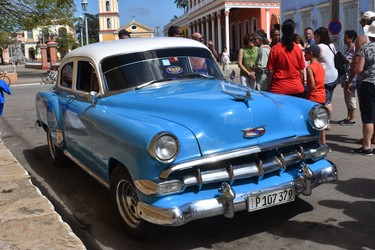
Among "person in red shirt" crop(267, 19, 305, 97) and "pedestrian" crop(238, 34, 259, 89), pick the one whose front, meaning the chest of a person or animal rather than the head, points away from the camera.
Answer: the person in red shirt

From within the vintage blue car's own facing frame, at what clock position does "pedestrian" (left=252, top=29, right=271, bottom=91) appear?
The pedestrian is roughly at 8 o'clock from the vintage blue car.

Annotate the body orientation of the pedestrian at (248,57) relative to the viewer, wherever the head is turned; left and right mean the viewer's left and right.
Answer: facing the viewer and to the right of the viewer

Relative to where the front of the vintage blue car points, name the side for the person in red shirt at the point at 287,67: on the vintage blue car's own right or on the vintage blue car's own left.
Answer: on the vintage blue car's own left

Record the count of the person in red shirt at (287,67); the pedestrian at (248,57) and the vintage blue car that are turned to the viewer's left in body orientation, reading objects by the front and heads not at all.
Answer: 0

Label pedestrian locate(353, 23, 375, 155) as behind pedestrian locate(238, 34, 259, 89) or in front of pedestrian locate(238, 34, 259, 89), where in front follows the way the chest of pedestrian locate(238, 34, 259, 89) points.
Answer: in front

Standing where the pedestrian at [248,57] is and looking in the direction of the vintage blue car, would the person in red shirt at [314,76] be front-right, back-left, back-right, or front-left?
front-left

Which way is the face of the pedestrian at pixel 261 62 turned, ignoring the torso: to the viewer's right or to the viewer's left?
to the viewer's left

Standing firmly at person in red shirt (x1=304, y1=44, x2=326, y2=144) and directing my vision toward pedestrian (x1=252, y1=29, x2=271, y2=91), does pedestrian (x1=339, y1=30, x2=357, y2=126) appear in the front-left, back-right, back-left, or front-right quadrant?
front-right

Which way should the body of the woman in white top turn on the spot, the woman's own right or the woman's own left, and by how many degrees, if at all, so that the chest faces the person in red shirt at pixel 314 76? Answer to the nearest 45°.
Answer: approximately 135° to the woman's own left
